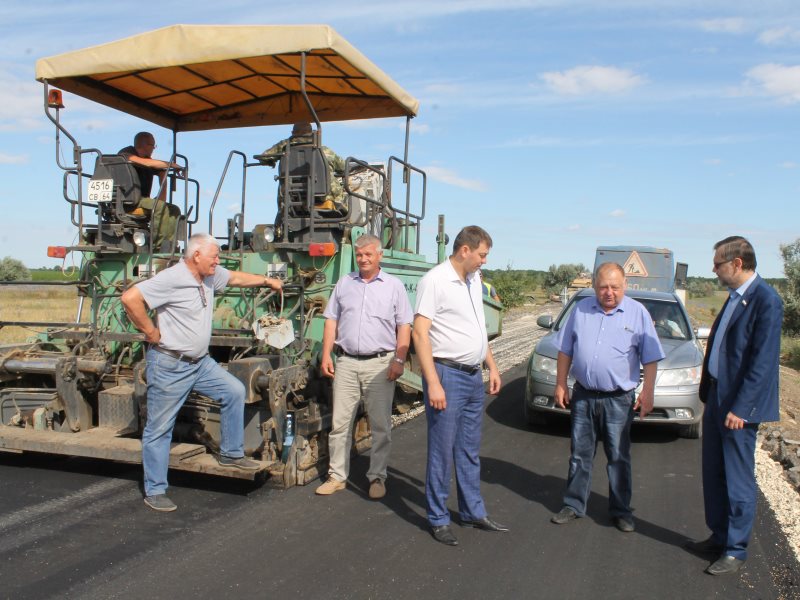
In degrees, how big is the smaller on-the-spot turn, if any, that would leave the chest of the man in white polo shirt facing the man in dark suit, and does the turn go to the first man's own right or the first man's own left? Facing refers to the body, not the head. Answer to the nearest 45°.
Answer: approximately 45° to the first man's own left

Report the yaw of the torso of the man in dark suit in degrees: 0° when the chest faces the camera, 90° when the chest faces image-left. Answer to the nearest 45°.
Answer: approximately 90°

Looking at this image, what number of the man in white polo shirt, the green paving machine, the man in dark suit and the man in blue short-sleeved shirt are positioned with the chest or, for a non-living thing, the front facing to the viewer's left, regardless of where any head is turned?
1

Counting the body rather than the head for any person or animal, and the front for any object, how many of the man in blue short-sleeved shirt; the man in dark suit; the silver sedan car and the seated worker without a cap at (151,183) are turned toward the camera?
2

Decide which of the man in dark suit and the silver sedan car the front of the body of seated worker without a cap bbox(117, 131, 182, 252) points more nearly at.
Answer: the silver sedan car

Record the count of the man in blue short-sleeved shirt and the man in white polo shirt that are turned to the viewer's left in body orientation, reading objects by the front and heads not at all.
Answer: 0

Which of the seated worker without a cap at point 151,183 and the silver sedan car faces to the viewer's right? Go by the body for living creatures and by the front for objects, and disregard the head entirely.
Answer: the seated worker without a cap

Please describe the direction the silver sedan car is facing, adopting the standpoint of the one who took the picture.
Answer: facing the viewer

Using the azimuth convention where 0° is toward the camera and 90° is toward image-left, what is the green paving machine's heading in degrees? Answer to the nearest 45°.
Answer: approximately 225°

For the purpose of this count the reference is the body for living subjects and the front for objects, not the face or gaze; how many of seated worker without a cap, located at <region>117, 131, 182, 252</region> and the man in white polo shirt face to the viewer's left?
0

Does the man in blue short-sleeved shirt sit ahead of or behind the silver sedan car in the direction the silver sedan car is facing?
ahead

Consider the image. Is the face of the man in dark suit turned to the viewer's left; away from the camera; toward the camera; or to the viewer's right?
to the viewer's left

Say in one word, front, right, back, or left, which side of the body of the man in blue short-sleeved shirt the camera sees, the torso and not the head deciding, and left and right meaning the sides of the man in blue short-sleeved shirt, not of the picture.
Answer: front

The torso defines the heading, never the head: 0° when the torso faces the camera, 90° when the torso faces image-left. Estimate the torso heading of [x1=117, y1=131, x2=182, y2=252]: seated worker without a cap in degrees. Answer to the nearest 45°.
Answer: approximately 270°
